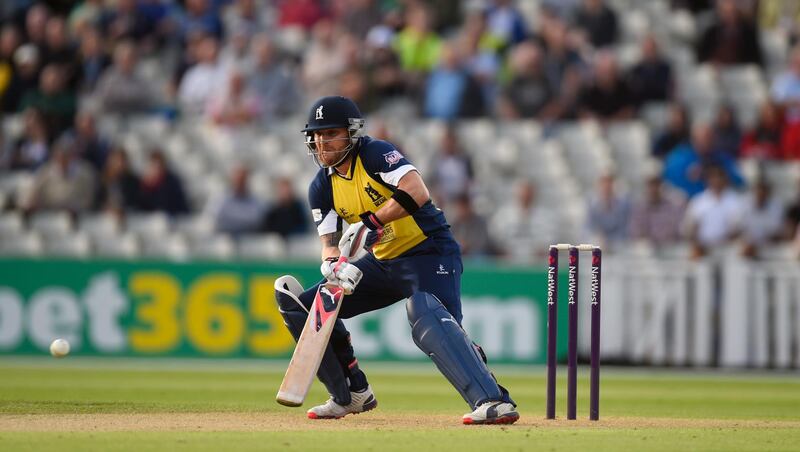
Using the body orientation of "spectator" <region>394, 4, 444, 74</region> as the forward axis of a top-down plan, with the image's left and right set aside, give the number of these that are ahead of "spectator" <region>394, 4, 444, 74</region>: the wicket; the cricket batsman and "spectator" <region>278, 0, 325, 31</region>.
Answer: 2

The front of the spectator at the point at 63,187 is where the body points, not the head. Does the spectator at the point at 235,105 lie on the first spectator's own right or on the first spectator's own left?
on the first spectator's own left

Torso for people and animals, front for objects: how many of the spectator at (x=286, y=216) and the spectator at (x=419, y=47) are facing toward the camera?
2

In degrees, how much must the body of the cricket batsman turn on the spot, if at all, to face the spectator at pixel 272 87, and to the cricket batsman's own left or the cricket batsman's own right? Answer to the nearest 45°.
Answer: approximately 135° to the cricket batsman's own right

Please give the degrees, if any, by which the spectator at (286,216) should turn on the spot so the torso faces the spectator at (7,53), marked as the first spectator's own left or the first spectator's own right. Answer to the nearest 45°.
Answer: approximately 135° to the first spectator's own right

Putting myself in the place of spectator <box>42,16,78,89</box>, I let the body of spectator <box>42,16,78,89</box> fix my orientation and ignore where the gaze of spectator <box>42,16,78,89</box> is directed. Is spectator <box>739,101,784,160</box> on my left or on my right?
on my left

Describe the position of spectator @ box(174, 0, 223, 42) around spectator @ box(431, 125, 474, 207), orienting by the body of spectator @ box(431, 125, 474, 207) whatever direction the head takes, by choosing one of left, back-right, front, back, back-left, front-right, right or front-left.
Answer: back-right

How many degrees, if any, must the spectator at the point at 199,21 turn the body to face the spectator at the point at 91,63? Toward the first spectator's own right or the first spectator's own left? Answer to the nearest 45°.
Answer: approximately 90° to the first spectator's own right

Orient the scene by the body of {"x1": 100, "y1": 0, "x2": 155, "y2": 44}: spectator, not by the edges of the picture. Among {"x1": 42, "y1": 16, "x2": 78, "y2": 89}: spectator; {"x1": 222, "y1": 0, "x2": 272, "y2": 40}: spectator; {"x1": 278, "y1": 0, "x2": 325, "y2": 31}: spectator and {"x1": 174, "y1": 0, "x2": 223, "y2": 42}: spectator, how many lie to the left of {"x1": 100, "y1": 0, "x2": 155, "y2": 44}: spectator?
3

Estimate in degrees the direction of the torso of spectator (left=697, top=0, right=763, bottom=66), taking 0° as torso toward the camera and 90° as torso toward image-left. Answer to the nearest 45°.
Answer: approximately 0°

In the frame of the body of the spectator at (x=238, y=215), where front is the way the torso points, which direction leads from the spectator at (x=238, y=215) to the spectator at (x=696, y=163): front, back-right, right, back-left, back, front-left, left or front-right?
left

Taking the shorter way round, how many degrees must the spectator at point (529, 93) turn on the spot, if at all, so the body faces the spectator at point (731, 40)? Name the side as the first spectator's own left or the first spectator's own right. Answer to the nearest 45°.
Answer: approximately 90° to the first spectator's own left
